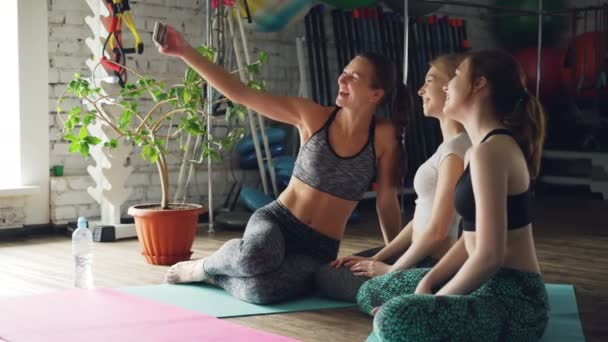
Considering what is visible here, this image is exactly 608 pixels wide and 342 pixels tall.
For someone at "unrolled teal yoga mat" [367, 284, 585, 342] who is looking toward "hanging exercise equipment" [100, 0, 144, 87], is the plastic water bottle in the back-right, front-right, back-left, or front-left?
front-left

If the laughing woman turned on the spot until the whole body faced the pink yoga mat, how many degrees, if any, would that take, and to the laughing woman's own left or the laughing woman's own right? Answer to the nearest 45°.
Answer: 0° — they already face it

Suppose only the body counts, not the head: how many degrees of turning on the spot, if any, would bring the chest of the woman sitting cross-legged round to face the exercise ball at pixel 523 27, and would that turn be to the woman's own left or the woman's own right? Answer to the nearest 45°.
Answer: approximately 90° to the woman's own right

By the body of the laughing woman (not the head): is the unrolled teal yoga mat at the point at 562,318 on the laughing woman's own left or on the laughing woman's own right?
on the laughing woman's own left

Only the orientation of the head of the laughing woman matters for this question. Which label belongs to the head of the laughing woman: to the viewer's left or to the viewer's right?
to the viewer's left

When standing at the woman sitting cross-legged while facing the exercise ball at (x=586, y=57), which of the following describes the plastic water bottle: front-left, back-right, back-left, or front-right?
front-left

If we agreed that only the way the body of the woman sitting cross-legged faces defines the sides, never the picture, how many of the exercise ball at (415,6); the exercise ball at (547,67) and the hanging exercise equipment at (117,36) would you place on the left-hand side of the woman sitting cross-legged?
0

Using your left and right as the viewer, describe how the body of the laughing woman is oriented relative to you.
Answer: facing the viewer and to the left of the viewer

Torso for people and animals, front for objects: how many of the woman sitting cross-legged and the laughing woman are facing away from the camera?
0

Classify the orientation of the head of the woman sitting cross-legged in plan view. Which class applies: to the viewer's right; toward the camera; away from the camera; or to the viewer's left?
to the viewer's left

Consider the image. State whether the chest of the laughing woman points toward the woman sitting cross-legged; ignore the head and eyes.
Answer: no

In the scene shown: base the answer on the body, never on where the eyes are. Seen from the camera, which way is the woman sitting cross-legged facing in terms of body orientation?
to the viewer's left
